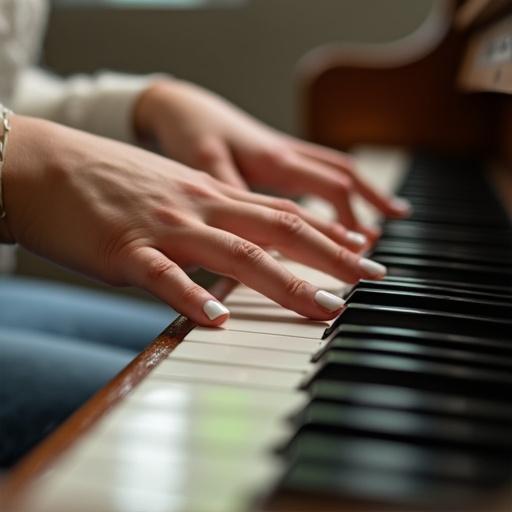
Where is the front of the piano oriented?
to the viewer's left
